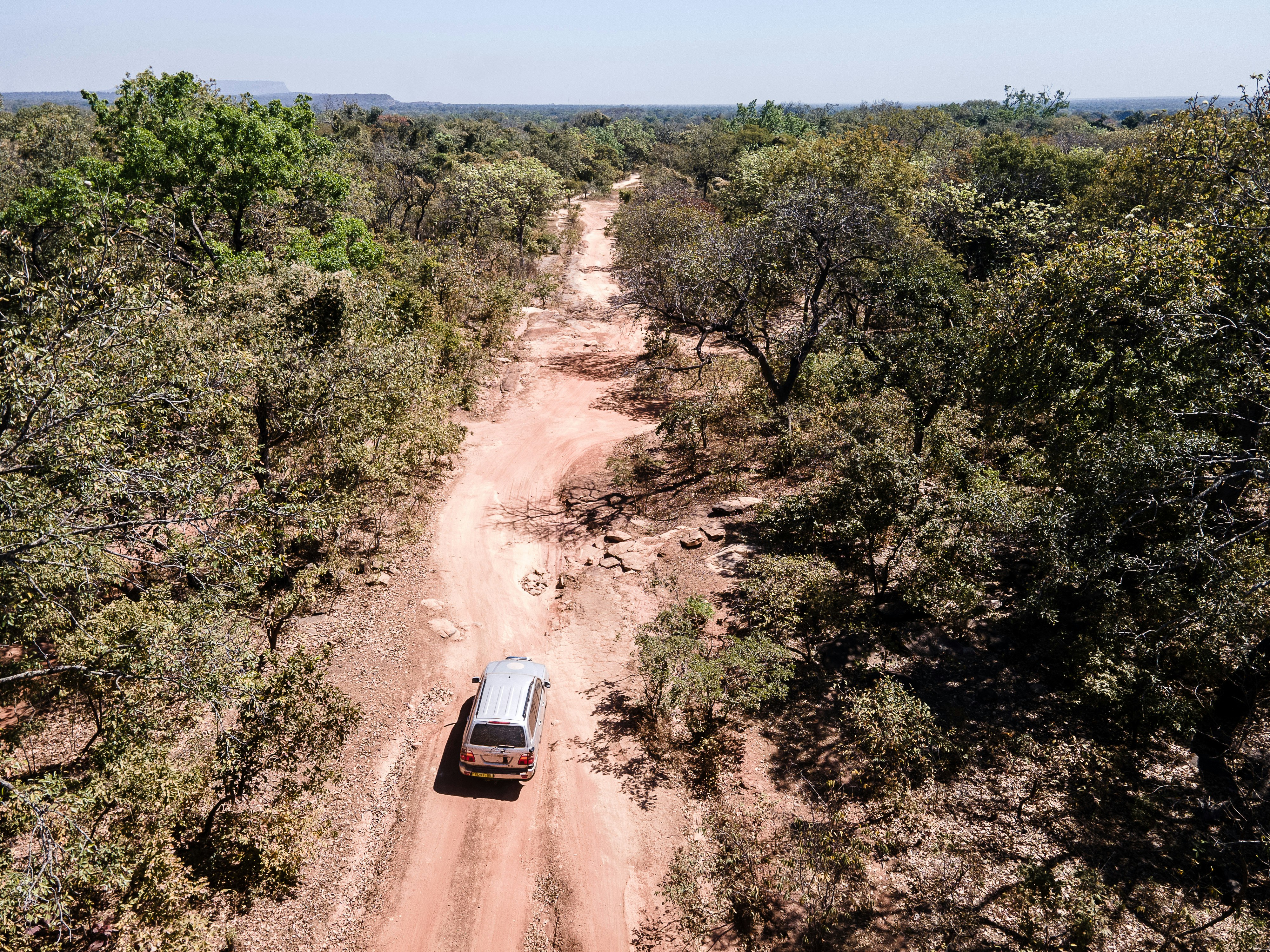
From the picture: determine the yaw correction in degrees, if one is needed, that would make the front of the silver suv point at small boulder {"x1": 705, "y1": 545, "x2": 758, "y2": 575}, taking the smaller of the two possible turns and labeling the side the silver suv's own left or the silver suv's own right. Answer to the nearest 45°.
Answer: approximately 45° to the silver suv's own right

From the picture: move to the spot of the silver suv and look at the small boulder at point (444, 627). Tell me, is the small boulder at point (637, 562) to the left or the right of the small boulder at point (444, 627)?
right

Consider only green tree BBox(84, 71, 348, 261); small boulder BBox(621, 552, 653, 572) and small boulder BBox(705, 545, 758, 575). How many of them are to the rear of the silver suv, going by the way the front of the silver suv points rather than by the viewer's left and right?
0

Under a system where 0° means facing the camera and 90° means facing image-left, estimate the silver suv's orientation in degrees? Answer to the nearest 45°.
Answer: approximately 180°

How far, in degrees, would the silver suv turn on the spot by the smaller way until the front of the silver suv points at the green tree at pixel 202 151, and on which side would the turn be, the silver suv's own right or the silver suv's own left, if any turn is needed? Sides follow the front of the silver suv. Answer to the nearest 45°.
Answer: approximately 45° to the silver suv's own left

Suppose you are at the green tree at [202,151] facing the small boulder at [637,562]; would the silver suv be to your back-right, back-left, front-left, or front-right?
front-right

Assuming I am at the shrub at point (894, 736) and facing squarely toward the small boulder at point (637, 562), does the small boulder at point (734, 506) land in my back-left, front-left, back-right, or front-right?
front-right

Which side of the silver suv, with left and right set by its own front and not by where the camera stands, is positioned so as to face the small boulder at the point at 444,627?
front

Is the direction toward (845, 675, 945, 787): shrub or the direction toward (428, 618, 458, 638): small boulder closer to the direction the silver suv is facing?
the small boulder

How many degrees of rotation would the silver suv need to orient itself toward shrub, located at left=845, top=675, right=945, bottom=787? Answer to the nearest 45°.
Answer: approximately 90° to its right

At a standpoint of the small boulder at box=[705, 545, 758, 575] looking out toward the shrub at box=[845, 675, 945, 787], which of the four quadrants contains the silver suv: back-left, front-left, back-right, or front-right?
front-right

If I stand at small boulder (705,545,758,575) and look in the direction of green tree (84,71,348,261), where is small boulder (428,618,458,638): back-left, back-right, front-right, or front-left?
front-left
